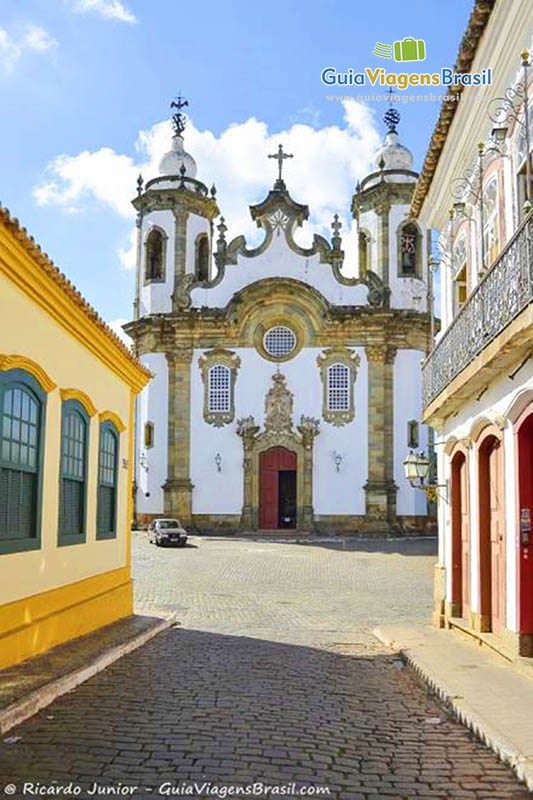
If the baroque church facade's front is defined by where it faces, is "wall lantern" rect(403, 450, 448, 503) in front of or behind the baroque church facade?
in front

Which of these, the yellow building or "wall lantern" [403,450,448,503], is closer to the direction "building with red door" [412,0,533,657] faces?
the yellow building

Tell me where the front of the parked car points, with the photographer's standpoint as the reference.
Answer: facing the viewer and to the right of the viewer

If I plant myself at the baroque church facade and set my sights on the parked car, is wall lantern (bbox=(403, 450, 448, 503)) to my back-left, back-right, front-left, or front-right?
front-left

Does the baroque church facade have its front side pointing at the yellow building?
yes

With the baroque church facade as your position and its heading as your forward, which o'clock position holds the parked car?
The parked car is roughly at 1 o'clock from the baroque church facade.

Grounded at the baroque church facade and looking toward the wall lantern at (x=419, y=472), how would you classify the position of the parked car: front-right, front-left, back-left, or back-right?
front-right

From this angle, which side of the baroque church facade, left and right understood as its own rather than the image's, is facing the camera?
front

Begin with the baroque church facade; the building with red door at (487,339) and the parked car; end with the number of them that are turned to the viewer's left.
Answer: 1

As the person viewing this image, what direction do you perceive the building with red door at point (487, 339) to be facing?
facing to the left of the viewer

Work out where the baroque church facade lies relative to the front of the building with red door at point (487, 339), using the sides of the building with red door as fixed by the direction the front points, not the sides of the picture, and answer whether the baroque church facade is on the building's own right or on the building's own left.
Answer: on the building's own right

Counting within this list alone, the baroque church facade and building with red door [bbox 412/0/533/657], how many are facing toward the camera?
1

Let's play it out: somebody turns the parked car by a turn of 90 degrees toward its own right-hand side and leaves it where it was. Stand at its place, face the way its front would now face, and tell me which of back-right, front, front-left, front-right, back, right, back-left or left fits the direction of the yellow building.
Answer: front-left

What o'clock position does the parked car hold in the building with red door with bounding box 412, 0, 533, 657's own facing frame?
The parked car is roughly at 2 o'clock from the building with red door.
